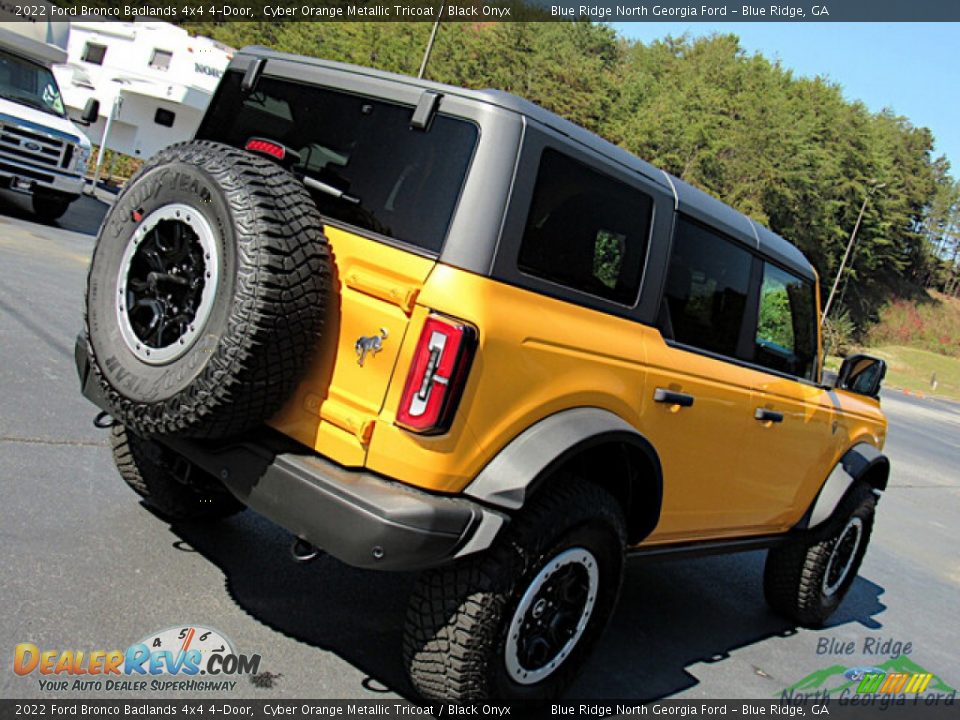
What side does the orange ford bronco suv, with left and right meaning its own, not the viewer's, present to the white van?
left

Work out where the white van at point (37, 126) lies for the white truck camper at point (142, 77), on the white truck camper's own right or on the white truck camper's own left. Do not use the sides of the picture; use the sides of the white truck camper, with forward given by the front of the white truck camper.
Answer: on the white truck camper's own right

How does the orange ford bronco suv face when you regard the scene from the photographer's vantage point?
facing away from the viewer and to the right of the viewer
